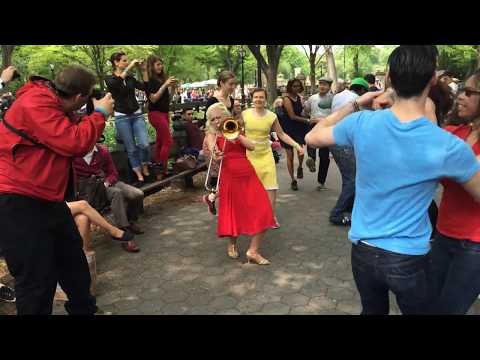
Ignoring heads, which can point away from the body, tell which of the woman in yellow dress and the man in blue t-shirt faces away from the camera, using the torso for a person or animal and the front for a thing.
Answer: the man in blue t-shirt

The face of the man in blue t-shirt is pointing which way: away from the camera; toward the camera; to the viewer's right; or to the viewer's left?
away from the camera

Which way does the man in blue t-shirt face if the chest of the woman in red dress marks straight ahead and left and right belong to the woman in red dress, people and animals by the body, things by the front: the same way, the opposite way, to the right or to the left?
the opposite way

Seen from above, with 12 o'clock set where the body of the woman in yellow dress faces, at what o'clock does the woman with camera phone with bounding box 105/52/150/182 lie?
The woman with camera phone is roughly at 4 o'clock from the woman in yellow dress.

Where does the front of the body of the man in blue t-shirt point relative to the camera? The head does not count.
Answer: away from the camera

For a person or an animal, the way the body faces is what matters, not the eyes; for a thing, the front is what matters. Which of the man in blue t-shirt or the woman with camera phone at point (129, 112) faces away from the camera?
the man in blue t-shirt

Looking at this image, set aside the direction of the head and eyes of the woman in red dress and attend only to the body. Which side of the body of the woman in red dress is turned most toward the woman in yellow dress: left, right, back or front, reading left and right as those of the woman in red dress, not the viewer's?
back

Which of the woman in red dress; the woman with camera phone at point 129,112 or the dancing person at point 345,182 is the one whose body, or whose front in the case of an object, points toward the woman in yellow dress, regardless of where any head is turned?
the woman with camera phone

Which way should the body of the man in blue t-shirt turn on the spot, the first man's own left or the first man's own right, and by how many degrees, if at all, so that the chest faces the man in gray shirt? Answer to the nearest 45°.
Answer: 0° — they already face them

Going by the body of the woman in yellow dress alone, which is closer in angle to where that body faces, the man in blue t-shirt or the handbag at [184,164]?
the man in blue t-shirt

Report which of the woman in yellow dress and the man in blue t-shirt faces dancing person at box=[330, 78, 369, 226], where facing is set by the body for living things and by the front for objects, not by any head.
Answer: the man in blue t-shirt

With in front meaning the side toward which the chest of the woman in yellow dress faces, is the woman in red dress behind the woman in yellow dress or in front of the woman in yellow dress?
in front

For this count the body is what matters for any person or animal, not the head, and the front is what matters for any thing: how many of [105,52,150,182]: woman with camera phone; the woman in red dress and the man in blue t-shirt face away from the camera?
1
